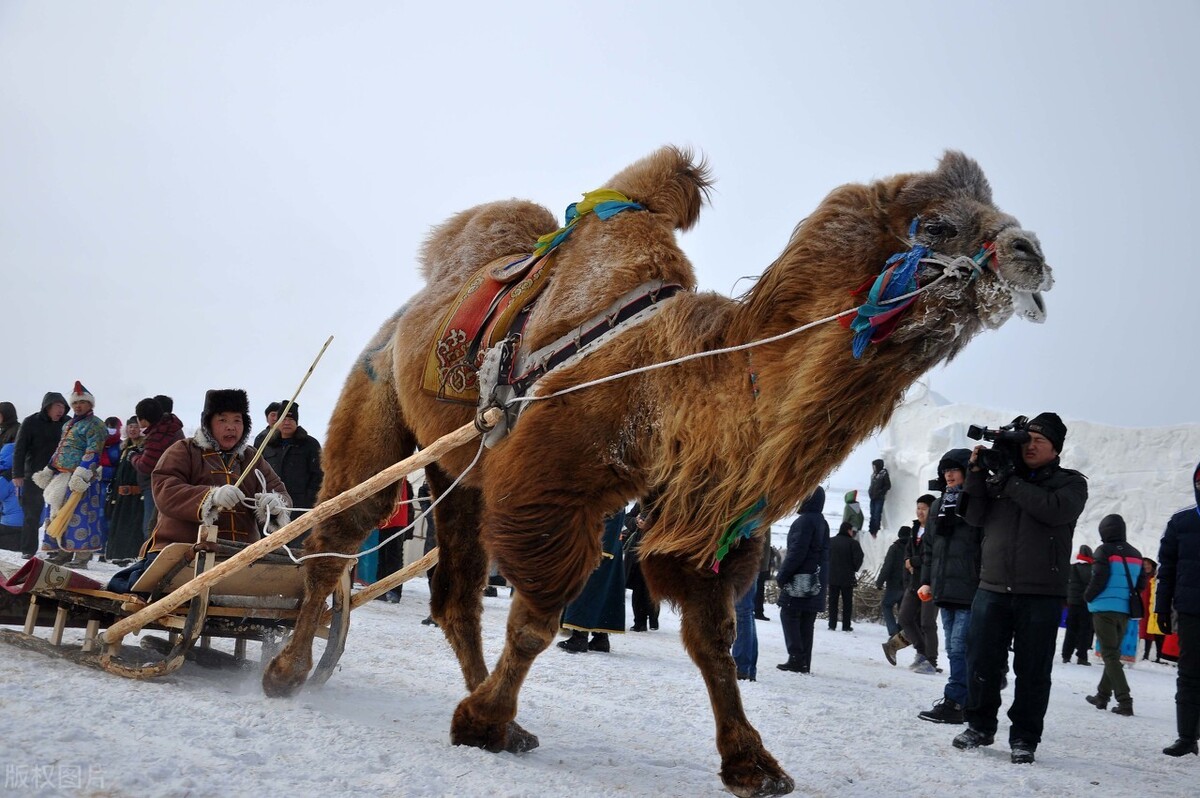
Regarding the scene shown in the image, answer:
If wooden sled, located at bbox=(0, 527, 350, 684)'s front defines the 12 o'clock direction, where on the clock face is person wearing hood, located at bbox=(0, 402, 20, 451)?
The person wearing hood is roughly at 7 o'clock from the wooden sled.

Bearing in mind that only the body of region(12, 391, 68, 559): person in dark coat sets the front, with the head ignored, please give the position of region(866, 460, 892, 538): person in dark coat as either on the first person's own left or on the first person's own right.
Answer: on the first person's own left

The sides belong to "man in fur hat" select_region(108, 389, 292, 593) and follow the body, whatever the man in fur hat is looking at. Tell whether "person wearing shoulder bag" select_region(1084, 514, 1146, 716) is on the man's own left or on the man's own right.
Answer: on the man's own left

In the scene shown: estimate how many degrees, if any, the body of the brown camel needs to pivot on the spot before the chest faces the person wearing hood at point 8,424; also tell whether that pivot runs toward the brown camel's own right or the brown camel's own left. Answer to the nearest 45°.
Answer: approximately 180°

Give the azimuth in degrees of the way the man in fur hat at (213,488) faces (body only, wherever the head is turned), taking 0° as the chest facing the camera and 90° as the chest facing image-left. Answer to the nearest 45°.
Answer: approximately 315°

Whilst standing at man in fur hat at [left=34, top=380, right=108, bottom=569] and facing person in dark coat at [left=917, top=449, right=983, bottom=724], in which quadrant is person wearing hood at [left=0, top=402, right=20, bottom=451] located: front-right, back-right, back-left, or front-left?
back-left

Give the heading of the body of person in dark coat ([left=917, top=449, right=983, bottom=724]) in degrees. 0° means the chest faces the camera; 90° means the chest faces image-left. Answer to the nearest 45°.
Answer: approximately 45°
